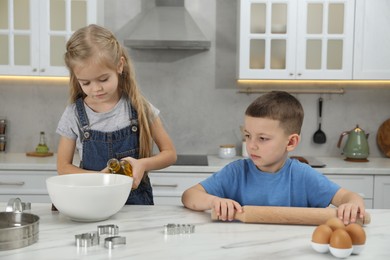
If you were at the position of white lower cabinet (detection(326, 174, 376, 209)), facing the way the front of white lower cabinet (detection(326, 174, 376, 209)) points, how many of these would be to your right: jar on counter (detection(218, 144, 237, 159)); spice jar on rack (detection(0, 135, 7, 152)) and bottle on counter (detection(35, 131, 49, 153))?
3

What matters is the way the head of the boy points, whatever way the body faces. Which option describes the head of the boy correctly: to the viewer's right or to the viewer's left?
to the viewer's left

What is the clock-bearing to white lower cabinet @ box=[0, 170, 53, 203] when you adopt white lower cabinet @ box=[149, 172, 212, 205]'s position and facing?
white lower cabinet @ box=[0, 170, 53, 203] is roughly at 3 o'clock from white lower cabinet @ box=[149, 172, 212, 205].

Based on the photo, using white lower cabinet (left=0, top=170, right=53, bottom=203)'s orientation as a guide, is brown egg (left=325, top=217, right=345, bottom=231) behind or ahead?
ahead

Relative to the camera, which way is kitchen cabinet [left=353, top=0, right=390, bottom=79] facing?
toward the camera

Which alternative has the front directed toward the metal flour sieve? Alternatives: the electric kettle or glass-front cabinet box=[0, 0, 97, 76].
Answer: the glass-front cabinet

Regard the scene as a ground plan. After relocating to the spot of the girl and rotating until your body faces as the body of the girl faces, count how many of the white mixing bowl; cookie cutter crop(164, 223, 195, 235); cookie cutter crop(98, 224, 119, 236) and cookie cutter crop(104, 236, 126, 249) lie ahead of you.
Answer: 4

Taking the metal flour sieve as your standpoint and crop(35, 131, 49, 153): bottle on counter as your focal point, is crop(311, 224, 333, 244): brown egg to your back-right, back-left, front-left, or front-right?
back-right

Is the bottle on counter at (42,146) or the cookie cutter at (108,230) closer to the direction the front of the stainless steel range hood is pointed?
the cookie cutter

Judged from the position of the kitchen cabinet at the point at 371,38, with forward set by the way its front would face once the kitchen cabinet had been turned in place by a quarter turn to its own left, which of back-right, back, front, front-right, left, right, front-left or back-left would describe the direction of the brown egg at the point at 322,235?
right

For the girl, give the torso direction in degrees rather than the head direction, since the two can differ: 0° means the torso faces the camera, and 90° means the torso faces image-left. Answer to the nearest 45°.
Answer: approximately 0°

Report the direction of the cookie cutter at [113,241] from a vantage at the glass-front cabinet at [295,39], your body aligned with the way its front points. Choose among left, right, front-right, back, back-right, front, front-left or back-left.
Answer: front

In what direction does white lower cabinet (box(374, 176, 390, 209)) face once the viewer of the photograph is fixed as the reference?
facing the viewer

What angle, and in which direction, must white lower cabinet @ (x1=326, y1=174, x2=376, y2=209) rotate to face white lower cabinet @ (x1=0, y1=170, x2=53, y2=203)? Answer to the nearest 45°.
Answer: approximately 90° to its right

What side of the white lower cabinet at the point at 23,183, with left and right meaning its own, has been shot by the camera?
front

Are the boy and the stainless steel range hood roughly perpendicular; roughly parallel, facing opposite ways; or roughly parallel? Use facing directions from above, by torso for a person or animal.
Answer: roughly parallel

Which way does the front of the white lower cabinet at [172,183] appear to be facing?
toward the camera

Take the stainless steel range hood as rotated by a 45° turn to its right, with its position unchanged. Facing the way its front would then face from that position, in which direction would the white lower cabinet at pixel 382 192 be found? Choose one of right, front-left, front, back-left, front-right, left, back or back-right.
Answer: back-left
